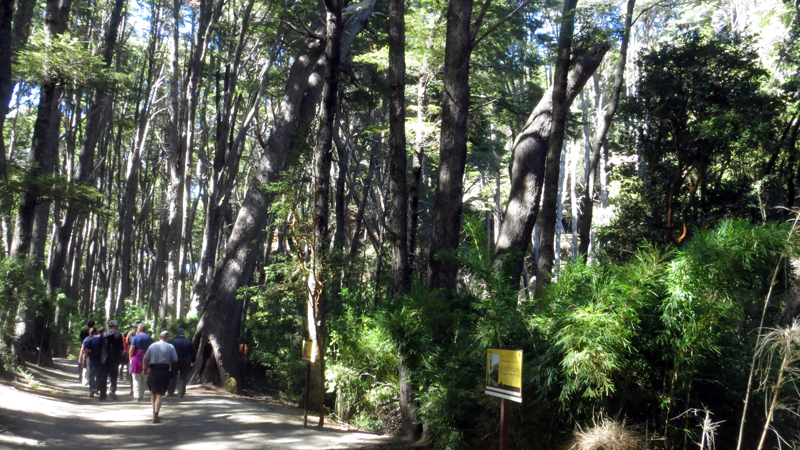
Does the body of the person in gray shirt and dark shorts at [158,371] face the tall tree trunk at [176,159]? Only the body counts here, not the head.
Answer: yes

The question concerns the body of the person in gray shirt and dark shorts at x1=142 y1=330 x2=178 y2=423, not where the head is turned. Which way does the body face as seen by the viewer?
away from the camera

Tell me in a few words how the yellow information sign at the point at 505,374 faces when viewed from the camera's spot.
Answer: facing the viewer and to the left of the viewer

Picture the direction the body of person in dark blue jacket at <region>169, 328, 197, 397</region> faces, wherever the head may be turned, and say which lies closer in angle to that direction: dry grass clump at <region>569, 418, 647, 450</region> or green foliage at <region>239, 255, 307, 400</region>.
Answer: the green foliage

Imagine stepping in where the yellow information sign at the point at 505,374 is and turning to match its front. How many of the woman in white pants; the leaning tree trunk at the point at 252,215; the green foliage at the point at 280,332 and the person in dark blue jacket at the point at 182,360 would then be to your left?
0

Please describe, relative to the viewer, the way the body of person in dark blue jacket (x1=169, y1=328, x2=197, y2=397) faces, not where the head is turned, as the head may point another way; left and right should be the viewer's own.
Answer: facing away from the viewer

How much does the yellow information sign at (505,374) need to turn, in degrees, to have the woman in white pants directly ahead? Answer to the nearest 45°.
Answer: approximately 90° to its right

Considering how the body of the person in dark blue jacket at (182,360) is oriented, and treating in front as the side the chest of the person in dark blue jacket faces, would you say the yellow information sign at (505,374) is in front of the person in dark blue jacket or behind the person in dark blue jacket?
behind

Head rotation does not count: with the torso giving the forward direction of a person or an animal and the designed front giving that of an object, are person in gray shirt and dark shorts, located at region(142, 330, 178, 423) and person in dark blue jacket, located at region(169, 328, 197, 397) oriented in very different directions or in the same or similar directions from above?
same or similar directions

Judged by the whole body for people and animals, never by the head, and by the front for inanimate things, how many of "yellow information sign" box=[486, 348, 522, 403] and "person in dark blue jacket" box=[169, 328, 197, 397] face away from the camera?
1

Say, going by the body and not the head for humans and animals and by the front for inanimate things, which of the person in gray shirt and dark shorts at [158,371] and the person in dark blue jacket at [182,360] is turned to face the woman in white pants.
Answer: the person in gray shirt and dark shorts at [158,371]

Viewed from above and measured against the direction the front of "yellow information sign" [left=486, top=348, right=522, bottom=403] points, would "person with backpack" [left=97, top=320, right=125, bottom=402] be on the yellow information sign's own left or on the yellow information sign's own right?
on the yellow information sign's own right

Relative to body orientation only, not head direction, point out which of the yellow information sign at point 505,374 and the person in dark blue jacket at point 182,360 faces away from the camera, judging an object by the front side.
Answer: the person in dark blue jacket

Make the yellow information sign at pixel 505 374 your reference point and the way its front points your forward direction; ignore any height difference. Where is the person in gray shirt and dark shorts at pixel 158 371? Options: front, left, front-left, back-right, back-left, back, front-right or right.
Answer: right

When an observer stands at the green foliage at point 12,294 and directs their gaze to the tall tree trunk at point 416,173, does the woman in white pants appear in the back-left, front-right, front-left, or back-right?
front-right

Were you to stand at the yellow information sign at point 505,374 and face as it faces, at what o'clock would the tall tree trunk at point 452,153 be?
The tall tree trunk is roughly at 4 o'clock from the yellow information sign.

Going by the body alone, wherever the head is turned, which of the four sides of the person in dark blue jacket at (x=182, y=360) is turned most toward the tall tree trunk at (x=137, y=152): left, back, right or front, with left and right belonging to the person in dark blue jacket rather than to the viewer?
front

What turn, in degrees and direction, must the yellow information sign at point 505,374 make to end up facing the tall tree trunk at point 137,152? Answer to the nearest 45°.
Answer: approximately 90° to its right
